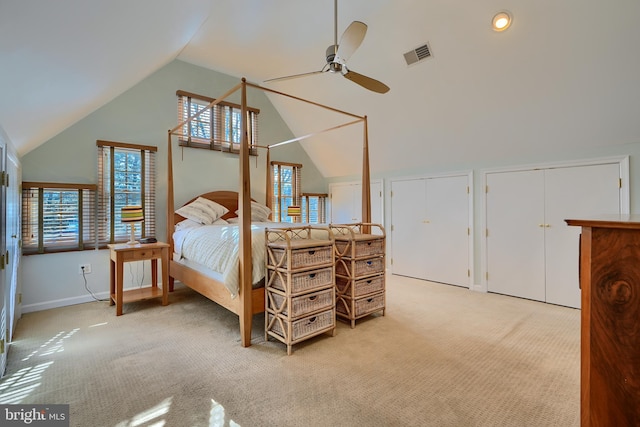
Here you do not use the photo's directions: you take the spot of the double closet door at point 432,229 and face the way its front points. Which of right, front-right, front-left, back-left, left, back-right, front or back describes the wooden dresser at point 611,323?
front-left

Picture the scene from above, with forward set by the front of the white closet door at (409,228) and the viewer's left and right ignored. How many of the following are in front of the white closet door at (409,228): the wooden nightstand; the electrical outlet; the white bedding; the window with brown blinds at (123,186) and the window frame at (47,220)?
5

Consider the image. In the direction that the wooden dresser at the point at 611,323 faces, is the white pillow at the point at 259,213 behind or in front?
in front

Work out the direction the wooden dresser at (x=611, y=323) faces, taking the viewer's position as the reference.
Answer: facing to the left of the viewer

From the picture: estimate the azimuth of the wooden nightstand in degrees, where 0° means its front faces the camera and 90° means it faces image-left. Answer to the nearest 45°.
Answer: approximately 315°

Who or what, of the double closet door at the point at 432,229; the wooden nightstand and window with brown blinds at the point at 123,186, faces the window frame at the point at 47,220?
the double closet door

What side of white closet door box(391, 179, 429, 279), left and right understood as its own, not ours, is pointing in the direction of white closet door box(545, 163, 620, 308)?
left

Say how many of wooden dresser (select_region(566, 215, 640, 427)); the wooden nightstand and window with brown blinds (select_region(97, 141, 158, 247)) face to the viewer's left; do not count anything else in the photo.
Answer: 1

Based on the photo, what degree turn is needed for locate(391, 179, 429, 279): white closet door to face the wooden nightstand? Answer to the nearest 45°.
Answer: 0° — it already faces it

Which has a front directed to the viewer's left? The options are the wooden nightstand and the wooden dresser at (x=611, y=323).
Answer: the wooden dresser

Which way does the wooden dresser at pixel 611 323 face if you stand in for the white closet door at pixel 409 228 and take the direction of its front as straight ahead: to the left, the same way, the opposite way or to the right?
to the right
